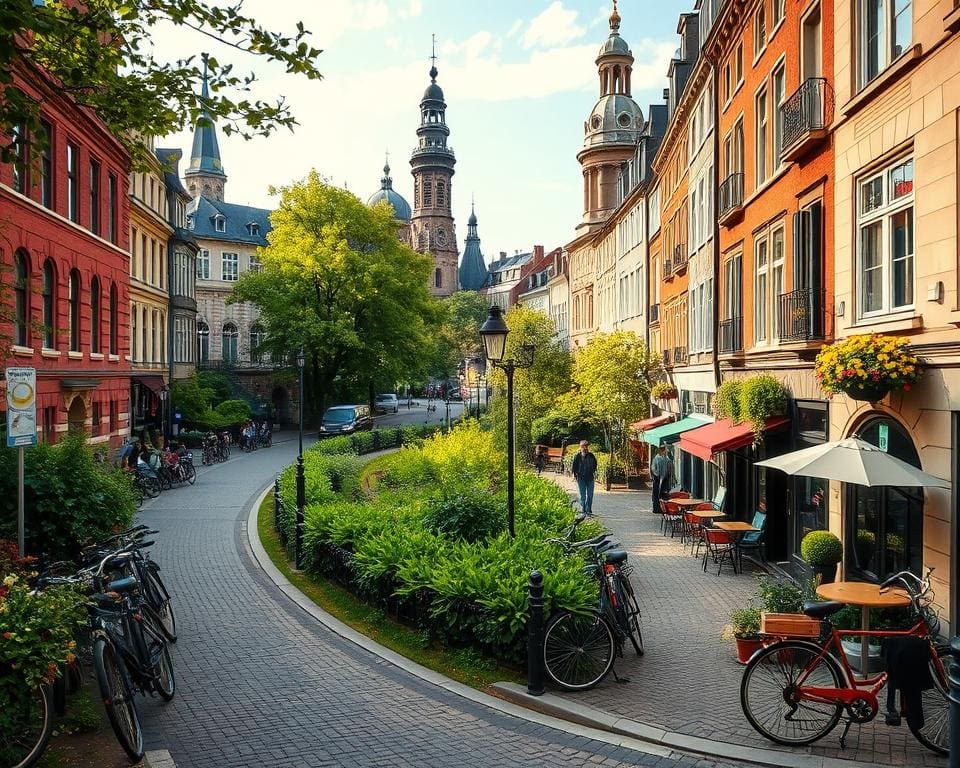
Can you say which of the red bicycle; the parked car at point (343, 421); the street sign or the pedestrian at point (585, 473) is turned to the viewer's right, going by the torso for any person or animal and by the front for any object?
the red bicycle

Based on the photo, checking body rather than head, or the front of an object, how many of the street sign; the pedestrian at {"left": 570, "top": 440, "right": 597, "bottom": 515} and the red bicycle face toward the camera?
2

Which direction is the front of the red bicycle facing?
to the viewer's right

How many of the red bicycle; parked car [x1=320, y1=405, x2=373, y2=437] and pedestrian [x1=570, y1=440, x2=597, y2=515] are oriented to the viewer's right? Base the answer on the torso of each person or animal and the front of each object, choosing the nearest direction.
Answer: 1

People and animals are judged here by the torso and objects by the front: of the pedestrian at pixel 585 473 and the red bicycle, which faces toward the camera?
the pedestrian

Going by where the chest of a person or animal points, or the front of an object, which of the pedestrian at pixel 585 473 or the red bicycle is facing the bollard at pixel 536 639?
the pedestrian

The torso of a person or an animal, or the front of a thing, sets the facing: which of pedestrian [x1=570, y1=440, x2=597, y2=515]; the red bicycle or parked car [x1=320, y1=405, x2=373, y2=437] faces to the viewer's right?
the red bicycle

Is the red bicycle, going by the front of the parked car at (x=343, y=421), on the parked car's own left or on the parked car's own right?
on the parked car's own left

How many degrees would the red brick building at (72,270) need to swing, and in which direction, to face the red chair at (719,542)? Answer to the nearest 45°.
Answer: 0° — it already faces it

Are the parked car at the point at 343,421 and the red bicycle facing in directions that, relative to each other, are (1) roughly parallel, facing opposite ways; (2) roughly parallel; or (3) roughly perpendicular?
roughly perpendicular

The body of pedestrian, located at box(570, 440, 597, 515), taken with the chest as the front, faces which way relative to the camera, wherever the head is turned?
toward the camera

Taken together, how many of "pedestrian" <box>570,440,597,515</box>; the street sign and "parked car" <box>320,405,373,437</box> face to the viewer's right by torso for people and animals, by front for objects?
0

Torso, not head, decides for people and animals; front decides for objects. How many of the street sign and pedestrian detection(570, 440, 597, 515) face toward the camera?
2

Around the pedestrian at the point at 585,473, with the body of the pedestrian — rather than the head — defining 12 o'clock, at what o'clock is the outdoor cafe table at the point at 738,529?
The outdoor cafe table is roughly at 11 o'clock from the pedestrian.

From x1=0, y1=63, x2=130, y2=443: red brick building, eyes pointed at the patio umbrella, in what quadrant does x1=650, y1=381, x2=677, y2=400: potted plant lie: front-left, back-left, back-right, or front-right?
front-left

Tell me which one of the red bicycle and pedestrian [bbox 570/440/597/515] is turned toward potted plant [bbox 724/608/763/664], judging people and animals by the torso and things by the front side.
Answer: the pedestrian

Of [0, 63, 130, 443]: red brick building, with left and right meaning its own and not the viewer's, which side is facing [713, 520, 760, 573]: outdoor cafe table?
front

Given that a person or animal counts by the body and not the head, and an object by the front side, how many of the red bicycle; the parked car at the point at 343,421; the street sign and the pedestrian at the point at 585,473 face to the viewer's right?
1

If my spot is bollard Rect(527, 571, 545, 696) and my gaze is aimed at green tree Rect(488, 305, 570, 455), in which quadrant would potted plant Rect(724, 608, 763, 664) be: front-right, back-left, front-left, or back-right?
front-right
